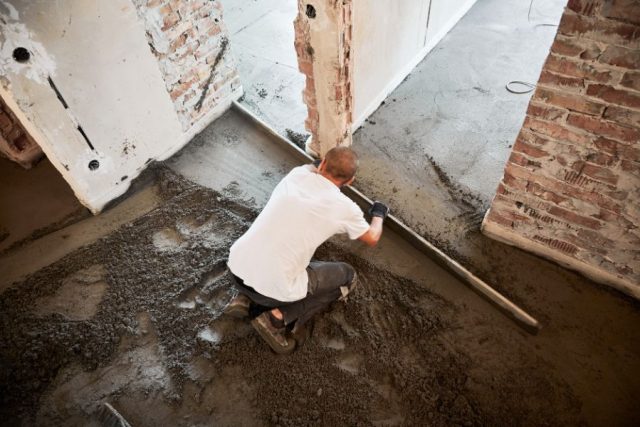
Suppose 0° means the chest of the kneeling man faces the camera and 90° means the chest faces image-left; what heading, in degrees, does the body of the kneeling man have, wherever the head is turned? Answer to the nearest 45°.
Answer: approximately 225°

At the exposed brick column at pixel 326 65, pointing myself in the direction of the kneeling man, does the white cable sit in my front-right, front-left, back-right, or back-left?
back-left

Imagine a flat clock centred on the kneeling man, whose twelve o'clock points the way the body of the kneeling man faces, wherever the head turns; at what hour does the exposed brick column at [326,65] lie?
The exposed brick column is roughly at 11 o'clock from the kneeling man.

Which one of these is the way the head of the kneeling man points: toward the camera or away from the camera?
away from the camera

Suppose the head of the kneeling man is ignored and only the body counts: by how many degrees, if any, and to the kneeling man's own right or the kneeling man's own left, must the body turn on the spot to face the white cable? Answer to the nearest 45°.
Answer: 0° — they already face it
